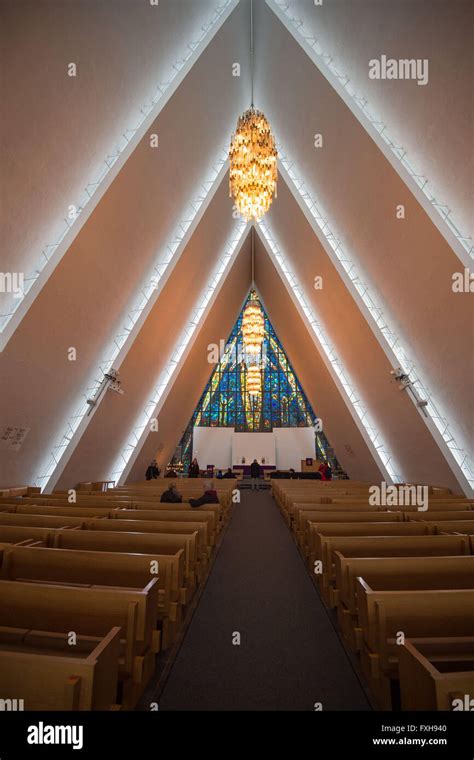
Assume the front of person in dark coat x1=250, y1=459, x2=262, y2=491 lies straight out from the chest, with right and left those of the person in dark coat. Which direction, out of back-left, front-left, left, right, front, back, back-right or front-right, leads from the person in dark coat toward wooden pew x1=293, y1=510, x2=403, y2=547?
back

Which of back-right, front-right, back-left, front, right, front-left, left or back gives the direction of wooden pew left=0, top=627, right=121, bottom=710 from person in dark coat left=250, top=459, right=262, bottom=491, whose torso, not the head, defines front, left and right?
back

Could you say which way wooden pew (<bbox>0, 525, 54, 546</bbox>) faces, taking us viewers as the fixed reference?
facing away from the viewer

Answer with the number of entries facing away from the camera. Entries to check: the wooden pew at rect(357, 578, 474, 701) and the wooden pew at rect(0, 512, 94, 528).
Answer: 2

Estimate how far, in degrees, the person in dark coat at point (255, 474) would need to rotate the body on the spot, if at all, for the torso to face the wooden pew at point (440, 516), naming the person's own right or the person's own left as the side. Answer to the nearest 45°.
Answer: approximately 180°

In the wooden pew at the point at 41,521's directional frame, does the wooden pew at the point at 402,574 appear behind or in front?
behind

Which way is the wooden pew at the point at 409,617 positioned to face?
away from the camera

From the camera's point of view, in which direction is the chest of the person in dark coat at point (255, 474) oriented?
away from the camera

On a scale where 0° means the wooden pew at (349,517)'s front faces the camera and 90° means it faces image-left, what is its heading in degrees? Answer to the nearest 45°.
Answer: approximately 180°

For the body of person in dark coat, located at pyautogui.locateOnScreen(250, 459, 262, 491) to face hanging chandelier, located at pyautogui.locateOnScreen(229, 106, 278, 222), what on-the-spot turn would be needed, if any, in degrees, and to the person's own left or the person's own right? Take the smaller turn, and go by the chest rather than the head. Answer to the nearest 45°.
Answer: approximately 180°

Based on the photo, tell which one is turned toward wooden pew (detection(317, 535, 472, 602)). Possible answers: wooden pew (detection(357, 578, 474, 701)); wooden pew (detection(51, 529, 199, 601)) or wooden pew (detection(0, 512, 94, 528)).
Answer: wooden pew (detection(357, 578, 474, 701))

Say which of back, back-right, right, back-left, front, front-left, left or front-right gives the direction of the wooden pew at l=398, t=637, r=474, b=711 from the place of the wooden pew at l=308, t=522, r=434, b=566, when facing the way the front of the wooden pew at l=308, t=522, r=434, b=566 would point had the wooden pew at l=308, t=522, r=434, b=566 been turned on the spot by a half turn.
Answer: front

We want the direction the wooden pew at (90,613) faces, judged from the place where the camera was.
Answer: facing away from the viewer

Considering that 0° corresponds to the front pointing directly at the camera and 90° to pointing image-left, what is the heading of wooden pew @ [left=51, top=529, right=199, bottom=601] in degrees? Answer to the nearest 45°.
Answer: approximately 180°

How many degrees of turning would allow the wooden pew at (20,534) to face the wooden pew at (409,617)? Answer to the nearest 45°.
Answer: approximately 135° to its right
